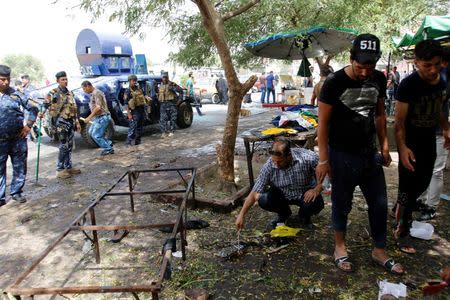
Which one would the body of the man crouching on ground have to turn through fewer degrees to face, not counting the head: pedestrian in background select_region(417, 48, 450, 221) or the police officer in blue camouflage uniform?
the police officer in blue camouflage uniform

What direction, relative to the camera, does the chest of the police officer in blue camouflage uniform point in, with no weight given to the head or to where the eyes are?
toward the camera

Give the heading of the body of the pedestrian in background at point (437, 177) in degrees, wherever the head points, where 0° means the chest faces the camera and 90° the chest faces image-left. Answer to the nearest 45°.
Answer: approximately 90°

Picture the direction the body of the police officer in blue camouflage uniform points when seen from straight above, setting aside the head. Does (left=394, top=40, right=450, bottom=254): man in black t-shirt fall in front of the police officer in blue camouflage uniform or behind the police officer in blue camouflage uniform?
in front

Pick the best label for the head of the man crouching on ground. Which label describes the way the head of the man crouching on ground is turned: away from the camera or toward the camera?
toward the camera

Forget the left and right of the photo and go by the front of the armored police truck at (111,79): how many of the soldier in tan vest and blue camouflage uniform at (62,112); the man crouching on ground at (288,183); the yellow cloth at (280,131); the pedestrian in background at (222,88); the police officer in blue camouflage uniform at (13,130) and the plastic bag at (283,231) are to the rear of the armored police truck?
1

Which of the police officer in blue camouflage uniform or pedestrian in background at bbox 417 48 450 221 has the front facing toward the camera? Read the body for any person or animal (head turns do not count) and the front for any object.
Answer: the police officer in blue camouflage uniform

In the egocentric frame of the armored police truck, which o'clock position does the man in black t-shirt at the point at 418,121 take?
The man in black t-shirt is roughly at 10 o'clock from the armored police truck.

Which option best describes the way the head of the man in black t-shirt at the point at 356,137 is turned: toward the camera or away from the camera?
toward the camera

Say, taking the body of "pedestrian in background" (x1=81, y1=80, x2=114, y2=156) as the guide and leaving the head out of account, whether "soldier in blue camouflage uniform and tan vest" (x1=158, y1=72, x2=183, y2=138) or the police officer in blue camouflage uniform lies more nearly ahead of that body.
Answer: the police officer in blue camouflage uniform

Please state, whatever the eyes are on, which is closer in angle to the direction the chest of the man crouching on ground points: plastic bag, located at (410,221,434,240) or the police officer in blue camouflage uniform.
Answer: the police officer in blue camouflage uniform
